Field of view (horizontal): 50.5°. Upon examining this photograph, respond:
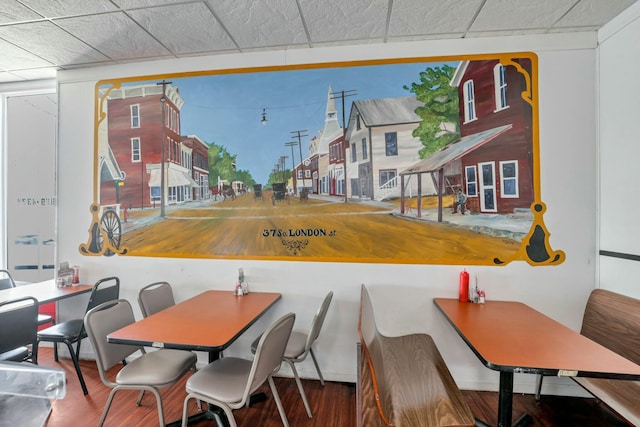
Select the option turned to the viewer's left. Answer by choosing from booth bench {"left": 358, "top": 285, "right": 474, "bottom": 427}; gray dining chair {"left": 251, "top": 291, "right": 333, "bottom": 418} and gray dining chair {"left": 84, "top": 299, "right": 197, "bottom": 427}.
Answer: gray dining chair {"left": 251, "top": 291, "right": 333, "bottom": 418}

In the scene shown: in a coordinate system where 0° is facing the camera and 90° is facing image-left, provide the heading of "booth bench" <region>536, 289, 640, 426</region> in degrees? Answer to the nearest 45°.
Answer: approximately 45°

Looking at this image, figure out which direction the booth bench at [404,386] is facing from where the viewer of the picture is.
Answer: facing to the right of the viewer

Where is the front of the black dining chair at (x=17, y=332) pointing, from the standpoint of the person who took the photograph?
facing away from the viewer and to the left of the viewer

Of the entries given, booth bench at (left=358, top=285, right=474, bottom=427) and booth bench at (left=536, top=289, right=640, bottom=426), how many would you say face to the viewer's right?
1

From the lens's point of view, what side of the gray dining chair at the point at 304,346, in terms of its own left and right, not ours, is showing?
left

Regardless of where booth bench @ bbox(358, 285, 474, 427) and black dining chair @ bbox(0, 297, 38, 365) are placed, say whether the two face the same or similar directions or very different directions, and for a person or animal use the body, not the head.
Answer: very different directions

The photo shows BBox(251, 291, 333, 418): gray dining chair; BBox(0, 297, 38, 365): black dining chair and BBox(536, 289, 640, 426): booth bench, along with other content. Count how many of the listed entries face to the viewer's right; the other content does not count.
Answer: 0

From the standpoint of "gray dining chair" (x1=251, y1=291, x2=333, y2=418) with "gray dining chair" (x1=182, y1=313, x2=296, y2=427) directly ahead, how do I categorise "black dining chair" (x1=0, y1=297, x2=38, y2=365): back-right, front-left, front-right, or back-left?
front-right

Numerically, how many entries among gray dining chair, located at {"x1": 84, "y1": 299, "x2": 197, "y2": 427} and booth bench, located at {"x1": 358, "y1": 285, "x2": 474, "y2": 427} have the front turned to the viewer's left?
0
